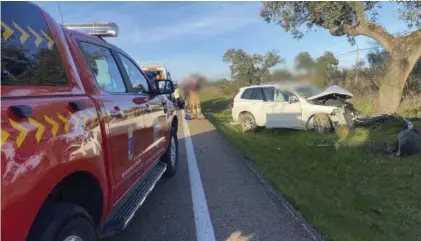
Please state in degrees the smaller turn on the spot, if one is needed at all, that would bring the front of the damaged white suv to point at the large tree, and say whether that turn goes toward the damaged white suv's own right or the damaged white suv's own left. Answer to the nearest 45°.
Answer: approximately 45° to the damaged white suv's own left

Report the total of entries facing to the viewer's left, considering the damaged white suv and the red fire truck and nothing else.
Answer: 0

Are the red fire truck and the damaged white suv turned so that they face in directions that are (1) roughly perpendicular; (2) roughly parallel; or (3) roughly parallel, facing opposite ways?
roughly perpendicular

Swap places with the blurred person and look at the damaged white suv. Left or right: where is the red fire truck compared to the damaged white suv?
right

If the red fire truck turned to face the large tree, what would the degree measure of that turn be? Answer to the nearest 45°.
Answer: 0° — it already faces it

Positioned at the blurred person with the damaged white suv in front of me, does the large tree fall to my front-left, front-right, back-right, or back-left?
front-left

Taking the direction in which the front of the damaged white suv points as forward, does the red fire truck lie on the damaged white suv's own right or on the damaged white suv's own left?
on the damaged white suv's own right

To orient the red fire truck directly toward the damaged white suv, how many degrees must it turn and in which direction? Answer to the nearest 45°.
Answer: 0° — it already faces it

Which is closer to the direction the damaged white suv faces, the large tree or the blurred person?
the large tree

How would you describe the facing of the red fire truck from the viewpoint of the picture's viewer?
facing away from the viewer and to the right of the viewer

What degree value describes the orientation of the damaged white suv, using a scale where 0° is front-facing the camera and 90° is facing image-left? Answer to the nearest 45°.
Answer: approximately 270°
